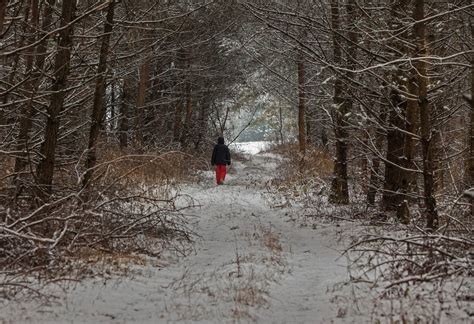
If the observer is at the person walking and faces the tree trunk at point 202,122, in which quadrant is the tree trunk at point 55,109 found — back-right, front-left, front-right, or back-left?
back-left

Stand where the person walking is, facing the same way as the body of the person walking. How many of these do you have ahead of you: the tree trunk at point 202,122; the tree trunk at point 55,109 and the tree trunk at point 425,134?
1

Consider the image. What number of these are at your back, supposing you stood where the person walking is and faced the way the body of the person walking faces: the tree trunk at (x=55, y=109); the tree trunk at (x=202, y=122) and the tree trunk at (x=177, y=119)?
1

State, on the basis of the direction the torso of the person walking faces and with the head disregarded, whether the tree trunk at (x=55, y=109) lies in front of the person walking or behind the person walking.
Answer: behind

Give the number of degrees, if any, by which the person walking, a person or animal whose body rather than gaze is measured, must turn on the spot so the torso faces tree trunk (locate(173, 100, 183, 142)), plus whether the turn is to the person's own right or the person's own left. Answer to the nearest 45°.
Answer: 0° — they already face it

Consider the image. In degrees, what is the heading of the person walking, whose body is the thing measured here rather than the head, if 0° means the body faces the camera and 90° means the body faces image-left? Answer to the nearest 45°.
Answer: approximately 180°

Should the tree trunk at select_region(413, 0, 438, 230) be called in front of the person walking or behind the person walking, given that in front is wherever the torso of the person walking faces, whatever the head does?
behind

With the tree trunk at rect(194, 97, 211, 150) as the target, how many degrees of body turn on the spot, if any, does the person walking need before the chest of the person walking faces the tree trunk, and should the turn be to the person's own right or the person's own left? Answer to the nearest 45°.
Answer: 0° — they already face it
